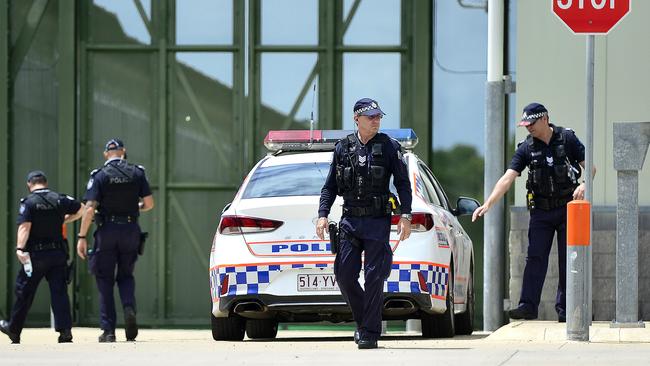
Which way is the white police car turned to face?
away from the camera

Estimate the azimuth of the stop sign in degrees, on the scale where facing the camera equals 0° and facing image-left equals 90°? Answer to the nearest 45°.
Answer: approximately 0°

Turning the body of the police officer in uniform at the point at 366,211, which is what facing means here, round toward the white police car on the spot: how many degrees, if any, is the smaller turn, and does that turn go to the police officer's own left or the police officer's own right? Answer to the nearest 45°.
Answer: approximately 135° to the police officer's own right

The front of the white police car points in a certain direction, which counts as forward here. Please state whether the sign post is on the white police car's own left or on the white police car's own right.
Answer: on the white police car's own right

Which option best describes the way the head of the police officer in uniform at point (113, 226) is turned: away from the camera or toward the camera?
away from the camera

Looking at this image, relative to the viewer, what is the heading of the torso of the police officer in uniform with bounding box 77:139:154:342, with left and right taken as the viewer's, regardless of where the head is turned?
facing away from the viewer

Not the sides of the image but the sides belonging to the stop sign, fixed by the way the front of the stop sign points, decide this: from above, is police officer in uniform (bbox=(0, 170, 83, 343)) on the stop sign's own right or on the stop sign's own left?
on the stop sign's own right
